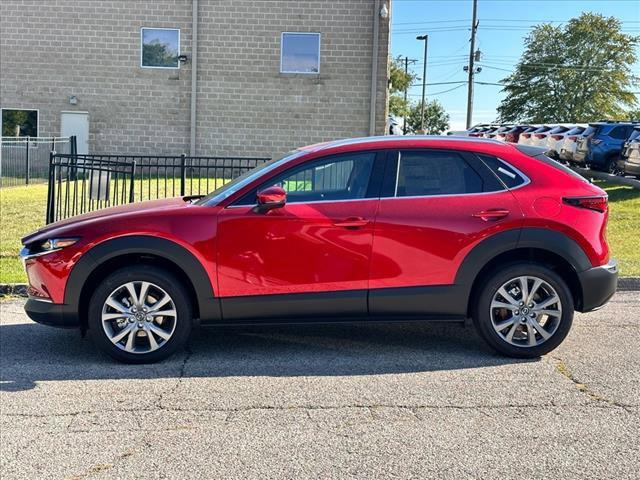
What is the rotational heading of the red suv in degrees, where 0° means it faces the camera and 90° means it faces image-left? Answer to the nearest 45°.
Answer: approximately 90°

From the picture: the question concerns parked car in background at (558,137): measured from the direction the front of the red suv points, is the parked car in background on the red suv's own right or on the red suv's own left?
on the red suv's own right

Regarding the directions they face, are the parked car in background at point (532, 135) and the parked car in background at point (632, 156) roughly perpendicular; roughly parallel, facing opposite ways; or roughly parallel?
roughly parallel

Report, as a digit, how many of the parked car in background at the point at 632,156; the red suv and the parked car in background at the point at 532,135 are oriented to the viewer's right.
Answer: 0

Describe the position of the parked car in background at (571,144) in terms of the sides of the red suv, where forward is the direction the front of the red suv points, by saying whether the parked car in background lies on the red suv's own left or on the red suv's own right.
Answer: on the red suv's own right

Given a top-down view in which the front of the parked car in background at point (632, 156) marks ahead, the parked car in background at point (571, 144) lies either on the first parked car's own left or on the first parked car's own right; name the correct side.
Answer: on the first parked car's own left

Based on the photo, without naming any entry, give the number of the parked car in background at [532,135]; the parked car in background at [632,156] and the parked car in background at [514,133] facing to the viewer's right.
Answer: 0

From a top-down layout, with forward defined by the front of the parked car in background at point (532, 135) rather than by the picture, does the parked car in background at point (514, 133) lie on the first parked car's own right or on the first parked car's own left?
on the first parked car's own left
